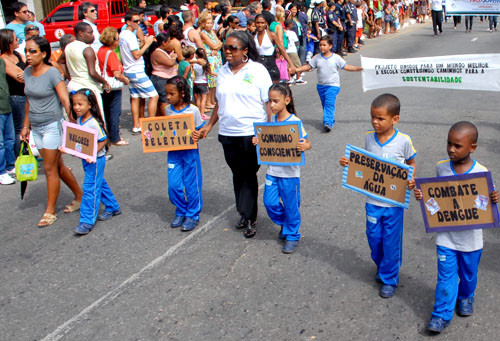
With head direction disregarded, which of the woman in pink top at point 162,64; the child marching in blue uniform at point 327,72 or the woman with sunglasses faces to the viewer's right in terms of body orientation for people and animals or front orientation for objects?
the woman in pink top

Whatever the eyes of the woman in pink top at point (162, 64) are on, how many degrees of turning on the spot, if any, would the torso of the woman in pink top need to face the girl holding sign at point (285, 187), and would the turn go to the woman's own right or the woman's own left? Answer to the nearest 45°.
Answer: approximately 90° to the woman's own right

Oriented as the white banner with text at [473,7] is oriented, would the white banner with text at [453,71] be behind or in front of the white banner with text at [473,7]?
in front

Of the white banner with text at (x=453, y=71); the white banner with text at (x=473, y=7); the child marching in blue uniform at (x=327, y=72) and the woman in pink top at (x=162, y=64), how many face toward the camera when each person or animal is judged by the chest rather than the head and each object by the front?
3

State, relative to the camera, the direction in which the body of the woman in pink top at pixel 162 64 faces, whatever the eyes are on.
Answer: to the viewer's right

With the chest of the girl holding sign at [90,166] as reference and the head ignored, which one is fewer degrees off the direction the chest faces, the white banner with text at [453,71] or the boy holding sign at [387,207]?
the boy holding sign

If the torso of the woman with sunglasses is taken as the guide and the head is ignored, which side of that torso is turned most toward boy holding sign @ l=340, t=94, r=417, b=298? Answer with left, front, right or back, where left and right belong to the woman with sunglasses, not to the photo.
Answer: left

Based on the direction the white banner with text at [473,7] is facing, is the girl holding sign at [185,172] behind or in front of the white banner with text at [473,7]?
in front

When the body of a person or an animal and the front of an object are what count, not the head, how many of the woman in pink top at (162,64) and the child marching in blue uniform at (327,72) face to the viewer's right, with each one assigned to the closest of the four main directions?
1

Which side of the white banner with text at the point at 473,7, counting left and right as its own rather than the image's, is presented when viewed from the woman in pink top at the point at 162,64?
front

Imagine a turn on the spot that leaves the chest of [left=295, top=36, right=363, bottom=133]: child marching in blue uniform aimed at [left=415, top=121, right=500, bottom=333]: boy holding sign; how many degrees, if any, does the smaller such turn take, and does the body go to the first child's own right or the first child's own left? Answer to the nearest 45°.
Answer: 0° — they already face them

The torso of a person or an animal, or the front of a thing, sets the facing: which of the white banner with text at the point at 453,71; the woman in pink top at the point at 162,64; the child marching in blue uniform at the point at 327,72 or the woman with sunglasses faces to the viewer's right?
the woman in pink top
